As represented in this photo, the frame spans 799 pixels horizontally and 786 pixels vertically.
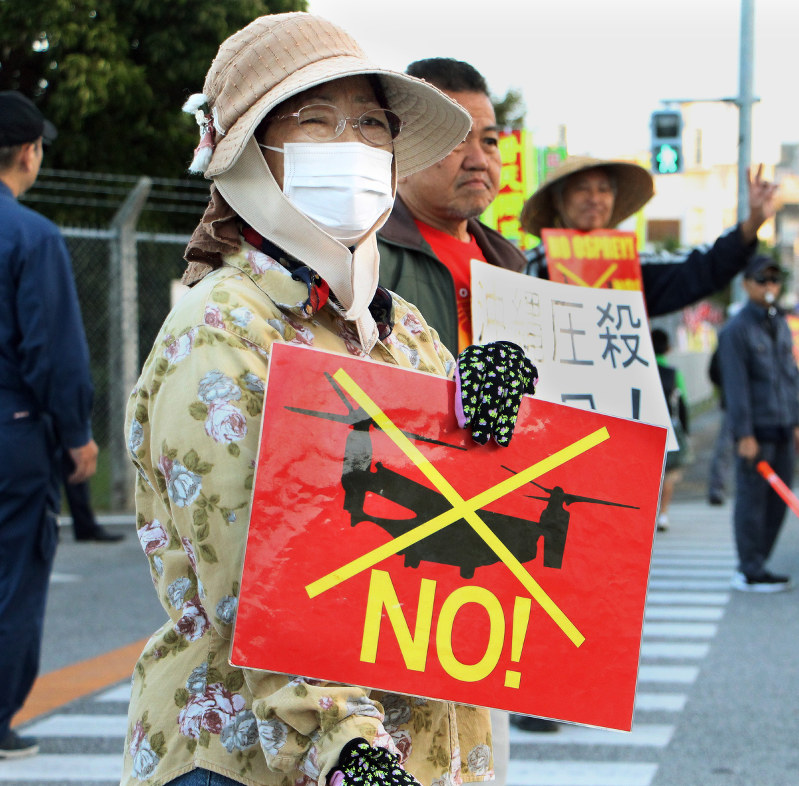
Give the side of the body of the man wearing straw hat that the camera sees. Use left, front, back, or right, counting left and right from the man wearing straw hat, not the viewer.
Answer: front

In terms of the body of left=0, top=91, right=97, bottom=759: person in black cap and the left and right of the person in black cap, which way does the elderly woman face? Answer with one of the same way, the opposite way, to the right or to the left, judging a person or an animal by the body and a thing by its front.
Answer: to the right

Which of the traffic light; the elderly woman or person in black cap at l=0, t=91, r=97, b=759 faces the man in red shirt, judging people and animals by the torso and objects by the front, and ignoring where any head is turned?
the traffic light

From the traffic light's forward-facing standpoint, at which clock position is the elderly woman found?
The elderly woman is roughly at 12 o'clock from the traffic light.

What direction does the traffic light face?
toward the camera

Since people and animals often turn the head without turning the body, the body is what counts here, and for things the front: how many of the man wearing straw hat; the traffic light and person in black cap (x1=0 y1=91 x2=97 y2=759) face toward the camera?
2

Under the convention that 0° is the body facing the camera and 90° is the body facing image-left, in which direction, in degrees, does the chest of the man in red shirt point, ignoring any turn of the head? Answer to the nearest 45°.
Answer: approximately 315°

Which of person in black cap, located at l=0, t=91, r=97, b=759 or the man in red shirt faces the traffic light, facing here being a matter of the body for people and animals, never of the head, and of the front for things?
the person in black cap
